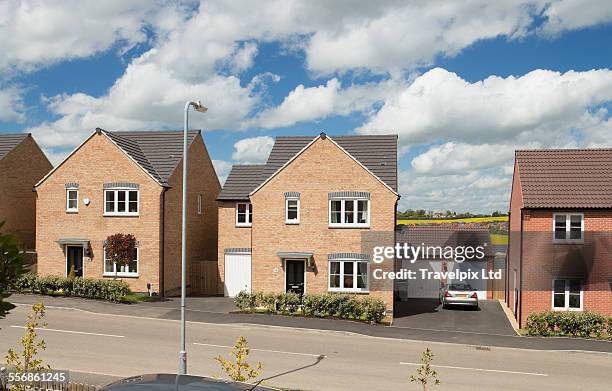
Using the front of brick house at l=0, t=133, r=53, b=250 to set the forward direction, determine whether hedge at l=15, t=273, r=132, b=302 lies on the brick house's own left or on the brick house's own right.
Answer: on the brick house's own left

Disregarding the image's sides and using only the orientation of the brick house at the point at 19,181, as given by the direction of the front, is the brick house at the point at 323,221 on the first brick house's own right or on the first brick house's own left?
on the first brick house's own left

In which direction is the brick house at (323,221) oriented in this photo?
toward the camera

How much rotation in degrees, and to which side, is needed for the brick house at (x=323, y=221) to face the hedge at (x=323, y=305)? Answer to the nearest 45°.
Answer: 0° — it already faces it

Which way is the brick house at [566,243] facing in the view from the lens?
facing the viewer
